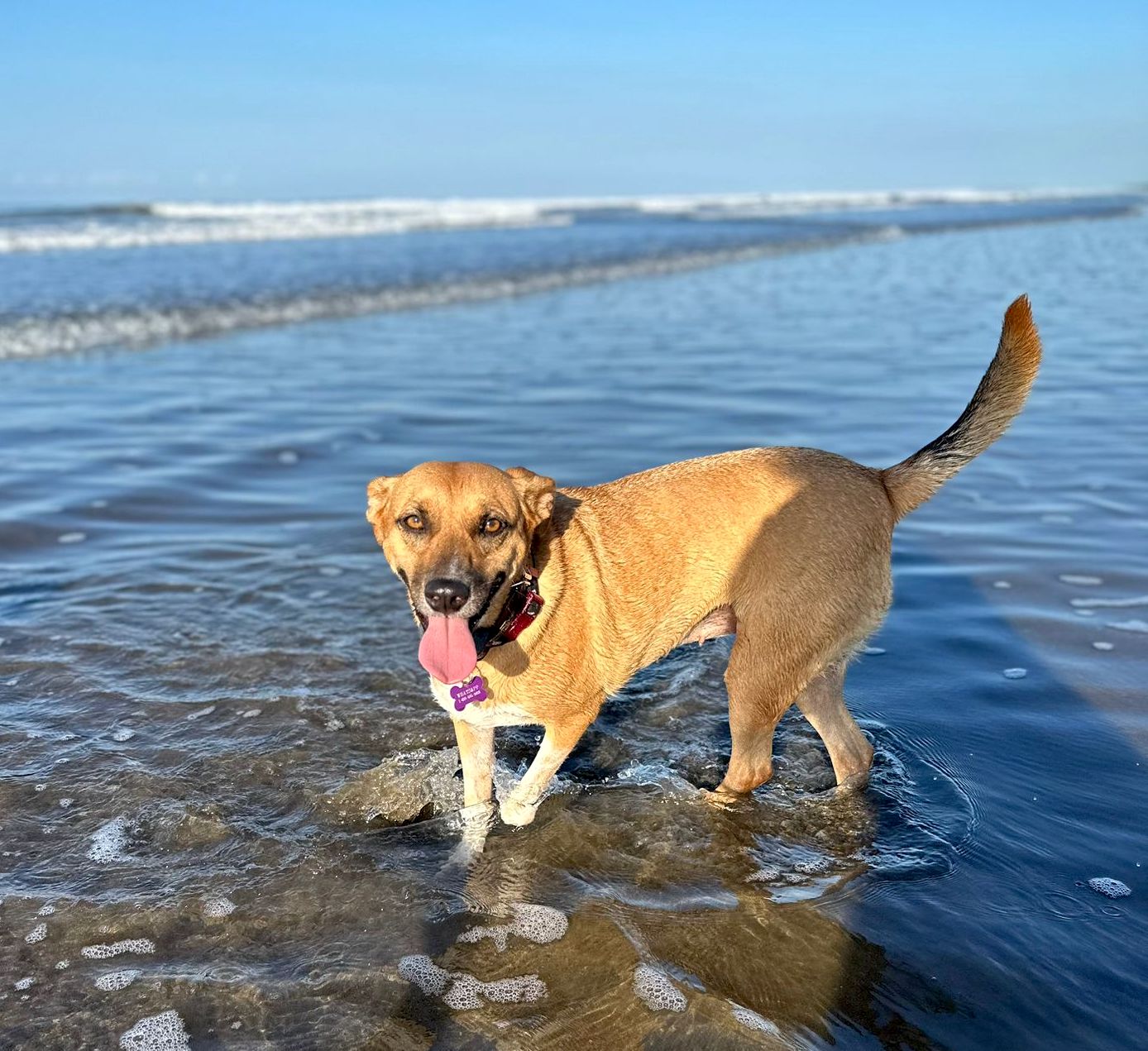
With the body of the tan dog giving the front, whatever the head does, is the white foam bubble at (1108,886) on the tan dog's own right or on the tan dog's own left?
on the tan dog's own left

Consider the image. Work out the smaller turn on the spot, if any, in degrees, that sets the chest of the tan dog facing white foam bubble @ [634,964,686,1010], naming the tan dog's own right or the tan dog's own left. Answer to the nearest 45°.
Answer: approximately 45° to the tan dog's own left

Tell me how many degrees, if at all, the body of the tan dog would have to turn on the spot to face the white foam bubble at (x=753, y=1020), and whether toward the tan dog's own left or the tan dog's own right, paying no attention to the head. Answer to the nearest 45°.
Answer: approximately 45° to the tan dog's own left

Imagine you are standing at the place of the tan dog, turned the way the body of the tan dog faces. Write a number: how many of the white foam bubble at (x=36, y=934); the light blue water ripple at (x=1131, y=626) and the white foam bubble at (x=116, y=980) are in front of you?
2

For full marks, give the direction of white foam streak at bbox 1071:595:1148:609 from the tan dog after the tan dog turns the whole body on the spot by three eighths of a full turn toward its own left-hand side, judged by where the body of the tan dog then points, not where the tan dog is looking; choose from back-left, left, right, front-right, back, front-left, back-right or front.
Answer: front-left

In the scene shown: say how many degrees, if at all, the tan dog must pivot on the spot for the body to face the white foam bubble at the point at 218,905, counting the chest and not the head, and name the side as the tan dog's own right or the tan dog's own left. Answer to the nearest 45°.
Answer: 0° — it already faces it

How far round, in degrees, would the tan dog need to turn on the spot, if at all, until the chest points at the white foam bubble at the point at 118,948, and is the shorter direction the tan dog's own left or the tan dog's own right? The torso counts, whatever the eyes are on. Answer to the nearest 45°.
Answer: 0° — it already faces it

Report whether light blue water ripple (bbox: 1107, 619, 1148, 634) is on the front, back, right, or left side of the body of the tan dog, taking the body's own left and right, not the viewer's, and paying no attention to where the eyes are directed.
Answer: back

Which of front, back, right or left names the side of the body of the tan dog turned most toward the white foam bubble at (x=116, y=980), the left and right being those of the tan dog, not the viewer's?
front

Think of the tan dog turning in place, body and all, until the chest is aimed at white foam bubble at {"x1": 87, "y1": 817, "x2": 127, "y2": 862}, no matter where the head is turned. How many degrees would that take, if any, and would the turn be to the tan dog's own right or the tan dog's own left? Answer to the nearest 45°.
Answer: approximately 45° to the tan dog's own right

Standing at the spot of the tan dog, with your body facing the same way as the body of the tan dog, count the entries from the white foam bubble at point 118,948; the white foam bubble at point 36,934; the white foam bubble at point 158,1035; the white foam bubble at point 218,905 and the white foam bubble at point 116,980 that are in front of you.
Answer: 5

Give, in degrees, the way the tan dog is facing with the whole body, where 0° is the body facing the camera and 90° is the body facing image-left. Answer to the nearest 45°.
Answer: approximately 45°

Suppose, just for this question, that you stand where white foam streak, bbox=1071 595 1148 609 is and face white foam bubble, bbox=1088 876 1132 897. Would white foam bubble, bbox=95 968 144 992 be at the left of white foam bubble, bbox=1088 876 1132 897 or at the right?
right

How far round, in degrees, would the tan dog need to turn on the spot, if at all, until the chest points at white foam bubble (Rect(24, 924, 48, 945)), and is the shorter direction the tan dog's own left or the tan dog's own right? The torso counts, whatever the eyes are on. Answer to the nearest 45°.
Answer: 0° — it already faces it
